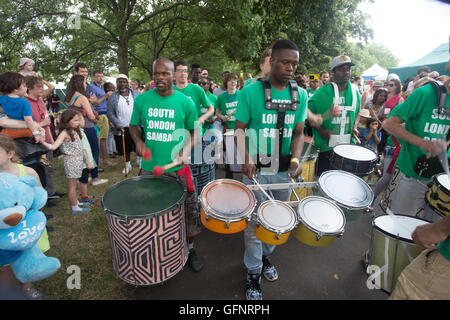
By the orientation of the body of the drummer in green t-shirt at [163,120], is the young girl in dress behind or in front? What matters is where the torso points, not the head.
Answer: behind

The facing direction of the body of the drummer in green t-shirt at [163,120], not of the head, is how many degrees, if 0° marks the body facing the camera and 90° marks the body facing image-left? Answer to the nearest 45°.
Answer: approximately 0°

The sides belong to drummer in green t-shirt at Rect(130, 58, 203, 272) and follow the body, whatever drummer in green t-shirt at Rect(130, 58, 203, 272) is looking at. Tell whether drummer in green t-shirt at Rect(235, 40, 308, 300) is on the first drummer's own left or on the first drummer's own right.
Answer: on the first drummer's own left

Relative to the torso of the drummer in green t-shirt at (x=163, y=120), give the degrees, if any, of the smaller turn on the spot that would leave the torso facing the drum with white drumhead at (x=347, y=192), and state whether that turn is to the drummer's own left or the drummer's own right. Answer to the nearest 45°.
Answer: approximately 45° to the drummer's own left

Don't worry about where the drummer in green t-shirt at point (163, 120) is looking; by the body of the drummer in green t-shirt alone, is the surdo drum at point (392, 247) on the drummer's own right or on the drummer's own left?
on the drummer's own left
